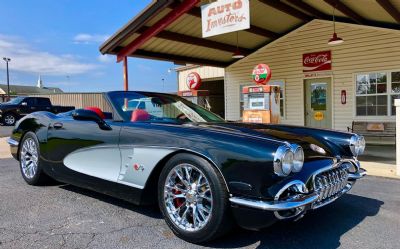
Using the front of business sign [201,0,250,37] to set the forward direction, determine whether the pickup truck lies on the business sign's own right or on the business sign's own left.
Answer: on the business sign's own right

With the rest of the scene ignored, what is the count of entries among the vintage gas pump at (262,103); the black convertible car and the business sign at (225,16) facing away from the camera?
0

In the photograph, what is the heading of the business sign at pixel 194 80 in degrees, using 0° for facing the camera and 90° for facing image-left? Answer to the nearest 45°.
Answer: approximately 45°

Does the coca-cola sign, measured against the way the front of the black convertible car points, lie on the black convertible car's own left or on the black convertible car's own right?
on the black convertible car's own left

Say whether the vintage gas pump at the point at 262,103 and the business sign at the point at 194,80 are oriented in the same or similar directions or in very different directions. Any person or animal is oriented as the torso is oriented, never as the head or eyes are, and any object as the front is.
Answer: same or similar directions

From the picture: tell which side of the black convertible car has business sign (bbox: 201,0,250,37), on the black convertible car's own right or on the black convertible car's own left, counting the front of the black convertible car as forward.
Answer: on the black convertible car's own left

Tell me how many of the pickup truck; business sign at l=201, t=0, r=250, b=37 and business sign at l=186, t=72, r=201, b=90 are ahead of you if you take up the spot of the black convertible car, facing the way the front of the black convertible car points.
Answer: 0

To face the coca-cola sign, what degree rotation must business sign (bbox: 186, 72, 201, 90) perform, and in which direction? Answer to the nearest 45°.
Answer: approximately 135° to its left

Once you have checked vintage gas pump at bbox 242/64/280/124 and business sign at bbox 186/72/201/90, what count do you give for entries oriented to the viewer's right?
0

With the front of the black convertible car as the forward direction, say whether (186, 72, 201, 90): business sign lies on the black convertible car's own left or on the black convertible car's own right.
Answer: on the black convertible car's own left

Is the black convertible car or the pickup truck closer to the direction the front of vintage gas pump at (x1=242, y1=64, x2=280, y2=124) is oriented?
the black convertible car

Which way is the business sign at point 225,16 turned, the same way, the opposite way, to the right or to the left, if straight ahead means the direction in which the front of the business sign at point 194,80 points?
the same way

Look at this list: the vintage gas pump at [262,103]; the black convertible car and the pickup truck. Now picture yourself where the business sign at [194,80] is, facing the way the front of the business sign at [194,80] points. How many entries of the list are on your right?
1

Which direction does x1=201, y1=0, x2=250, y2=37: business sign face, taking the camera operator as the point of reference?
facing the viewer and to the left of the viewer

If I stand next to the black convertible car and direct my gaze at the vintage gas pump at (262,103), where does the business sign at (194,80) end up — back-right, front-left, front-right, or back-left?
front-left

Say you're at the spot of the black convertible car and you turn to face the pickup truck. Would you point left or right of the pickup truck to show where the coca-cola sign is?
right

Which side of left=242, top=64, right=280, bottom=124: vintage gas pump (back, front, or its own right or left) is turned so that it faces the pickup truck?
right

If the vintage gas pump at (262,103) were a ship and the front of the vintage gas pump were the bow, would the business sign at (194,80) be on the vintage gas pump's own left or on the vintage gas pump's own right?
on the vintage gas pump's own right

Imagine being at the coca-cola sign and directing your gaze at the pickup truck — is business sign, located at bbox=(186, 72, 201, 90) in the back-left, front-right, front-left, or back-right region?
front-left

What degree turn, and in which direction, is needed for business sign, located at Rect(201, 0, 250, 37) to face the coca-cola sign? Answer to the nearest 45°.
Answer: approximately 180°

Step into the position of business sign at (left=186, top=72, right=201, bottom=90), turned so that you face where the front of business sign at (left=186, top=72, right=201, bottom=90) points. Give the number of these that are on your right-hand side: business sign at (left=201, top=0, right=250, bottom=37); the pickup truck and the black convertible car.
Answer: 1
